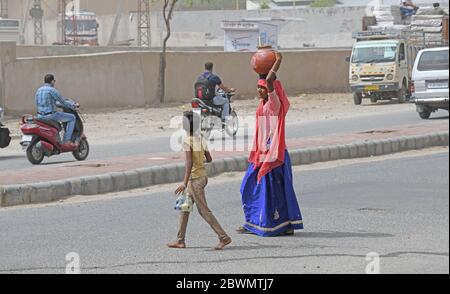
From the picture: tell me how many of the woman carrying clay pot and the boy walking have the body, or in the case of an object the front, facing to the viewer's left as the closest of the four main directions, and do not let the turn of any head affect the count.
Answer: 2

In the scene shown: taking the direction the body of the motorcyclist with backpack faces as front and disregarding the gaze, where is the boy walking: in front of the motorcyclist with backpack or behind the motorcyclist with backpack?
behind

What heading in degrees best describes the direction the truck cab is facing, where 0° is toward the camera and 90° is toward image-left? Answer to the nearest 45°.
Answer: approximately 45°

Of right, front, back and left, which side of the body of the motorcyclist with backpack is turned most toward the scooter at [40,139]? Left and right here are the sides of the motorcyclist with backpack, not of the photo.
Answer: back

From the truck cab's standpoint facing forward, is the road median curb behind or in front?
in front

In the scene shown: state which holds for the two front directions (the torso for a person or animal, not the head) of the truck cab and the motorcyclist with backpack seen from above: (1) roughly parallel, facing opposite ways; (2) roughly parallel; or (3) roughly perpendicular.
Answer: roughly parallel, facing opposite ways

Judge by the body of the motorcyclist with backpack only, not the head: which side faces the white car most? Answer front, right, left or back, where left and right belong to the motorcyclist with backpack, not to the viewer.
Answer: front

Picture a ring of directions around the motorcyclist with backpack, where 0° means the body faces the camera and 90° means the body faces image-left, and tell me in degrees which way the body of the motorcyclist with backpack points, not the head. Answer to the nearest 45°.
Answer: approximately 225°

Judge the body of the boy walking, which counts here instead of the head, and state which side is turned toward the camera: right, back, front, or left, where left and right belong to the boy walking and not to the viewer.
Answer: left

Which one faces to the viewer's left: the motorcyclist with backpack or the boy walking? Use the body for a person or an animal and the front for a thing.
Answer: the boy walking

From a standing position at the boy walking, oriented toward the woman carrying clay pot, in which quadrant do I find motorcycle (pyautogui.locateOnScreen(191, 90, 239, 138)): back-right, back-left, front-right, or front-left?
front-left

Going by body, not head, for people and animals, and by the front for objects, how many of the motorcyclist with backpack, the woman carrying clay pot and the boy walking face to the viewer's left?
2

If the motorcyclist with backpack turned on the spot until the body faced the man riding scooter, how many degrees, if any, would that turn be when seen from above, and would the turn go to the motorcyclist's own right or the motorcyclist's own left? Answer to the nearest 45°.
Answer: approximately 180°

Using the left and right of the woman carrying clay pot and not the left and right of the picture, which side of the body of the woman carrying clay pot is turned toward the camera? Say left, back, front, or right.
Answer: left
